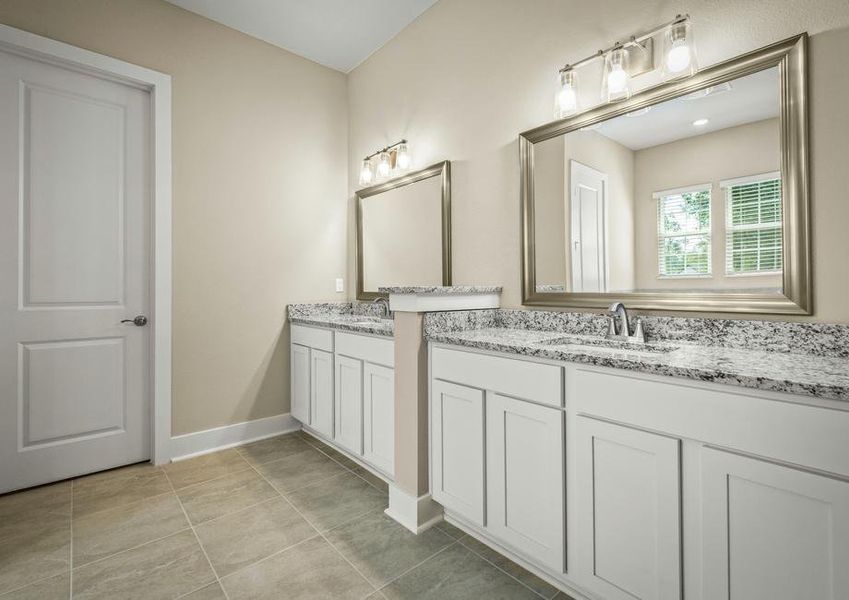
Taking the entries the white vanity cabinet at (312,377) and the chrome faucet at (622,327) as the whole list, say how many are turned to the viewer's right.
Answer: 0

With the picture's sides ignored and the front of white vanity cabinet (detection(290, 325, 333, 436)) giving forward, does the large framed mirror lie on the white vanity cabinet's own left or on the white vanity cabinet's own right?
on the white vanity cabinet's own left

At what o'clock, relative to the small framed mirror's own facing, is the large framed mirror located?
The large framed mirror is roughly at 9 o'clock from the small framed mirror.

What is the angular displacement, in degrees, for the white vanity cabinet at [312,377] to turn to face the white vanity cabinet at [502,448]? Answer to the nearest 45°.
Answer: approximately 90° to its left

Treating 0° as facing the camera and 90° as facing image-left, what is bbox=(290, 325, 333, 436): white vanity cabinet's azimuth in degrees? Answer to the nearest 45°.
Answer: approximately 45°

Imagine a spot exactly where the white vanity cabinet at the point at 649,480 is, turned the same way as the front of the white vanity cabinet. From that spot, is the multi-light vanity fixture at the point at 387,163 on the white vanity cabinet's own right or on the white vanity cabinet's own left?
on the white vanity cabinet's own right
